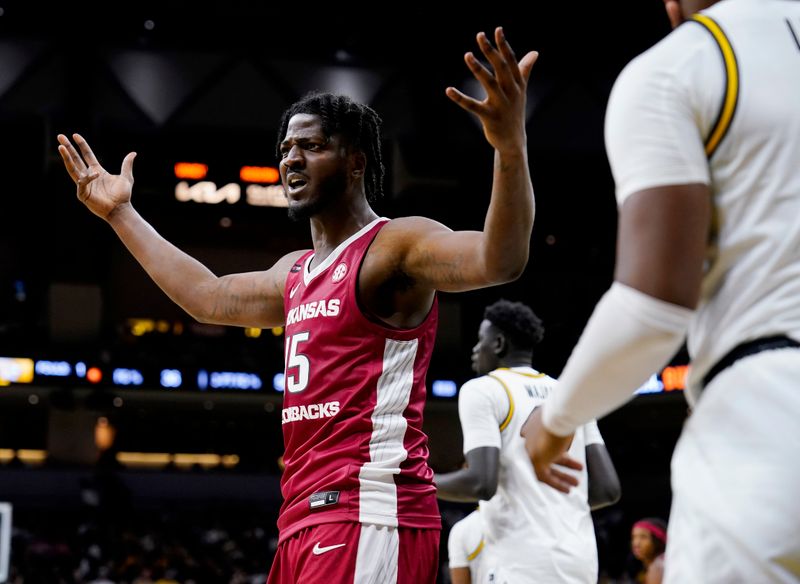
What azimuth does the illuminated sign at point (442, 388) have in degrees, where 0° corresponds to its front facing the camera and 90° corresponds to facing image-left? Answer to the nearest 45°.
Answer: approximately 0°

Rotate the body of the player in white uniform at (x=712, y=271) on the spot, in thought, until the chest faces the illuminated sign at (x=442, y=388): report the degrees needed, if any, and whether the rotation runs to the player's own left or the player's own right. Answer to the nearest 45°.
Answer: approximately 45° to the player's own right

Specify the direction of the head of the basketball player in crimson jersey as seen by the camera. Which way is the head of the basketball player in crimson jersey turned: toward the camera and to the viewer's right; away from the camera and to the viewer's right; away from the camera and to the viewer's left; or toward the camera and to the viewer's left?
toward the camera and to the viewer's left

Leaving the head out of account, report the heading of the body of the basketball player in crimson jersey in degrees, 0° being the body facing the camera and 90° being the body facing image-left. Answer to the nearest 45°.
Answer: approximately 45°

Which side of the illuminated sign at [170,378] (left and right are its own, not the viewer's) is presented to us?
front

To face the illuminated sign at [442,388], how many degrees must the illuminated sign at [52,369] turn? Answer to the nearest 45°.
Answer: approximately 90° to its left

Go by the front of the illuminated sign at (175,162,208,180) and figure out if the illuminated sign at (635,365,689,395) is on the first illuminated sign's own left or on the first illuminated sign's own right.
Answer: on the first illuminated sign's own left

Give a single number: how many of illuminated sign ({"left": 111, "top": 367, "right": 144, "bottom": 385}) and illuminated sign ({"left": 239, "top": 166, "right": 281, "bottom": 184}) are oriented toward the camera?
2

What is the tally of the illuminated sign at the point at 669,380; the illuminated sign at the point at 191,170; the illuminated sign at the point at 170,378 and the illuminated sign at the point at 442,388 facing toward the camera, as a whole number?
4

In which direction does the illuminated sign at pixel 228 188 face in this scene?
toward the camera

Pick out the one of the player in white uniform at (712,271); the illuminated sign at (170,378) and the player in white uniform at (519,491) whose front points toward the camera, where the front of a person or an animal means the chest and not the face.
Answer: the illuminated sign

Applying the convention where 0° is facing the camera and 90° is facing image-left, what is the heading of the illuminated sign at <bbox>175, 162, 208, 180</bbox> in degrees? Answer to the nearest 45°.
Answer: approximately 0°

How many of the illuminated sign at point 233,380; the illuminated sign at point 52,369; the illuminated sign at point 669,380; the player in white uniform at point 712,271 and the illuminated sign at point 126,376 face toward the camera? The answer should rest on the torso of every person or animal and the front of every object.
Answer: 4
